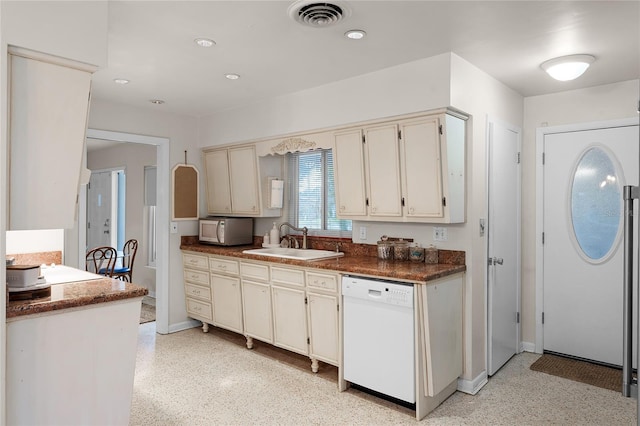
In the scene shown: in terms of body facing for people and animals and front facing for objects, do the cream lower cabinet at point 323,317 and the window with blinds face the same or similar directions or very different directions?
same or similar directions

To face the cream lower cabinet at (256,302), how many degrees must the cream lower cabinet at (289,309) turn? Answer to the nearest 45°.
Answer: approximately 90° to its right

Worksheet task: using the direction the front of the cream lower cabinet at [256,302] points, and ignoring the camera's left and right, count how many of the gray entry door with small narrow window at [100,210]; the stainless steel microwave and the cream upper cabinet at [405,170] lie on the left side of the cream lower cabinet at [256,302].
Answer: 1

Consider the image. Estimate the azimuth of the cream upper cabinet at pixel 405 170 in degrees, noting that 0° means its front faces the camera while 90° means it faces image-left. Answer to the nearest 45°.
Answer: approximately 45°

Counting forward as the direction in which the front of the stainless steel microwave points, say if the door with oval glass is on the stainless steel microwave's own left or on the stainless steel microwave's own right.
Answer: on the stainless steel microwave's own left

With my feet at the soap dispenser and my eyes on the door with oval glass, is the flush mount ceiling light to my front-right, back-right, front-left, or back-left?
front-right

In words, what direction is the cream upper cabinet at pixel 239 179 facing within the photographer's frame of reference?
facing the viewer and to the left of the viewer

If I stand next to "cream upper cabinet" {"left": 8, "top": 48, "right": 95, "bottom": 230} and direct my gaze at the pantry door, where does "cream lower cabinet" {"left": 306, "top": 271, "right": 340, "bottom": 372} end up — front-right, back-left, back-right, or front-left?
front-left

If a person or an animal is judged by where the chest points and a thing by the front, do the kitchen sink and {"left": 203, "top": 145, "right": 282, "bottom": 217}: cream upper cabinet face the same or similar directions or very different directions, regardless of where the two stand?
same or similar directions

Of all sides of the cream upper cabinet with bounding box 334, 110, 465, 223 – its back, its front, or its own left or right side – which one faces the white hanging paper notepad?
right

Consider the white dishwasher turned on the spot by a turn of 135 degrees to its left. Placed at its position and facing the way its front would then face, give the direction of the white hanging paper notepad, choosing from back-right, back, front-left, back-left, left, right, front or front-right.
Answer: back-left

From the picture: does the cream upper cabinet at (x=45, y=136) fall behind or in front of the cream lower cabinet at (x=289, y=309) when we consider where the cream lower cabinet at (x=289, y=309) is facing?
in front

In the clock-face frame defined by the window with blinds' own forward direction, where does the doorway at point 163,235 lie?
The doorway is roughly at 2 o'clock from the window with blinds.

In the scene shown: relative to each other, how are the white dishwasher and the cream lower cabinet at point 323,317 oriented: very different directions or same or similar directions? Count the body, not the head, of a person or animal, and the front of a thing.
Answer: same or similar directions

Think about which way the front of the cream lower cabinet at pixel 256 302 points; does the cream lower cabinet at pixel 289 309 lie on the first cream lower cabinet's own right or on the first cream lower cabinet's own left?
on the first cream lower cabinet's own left
